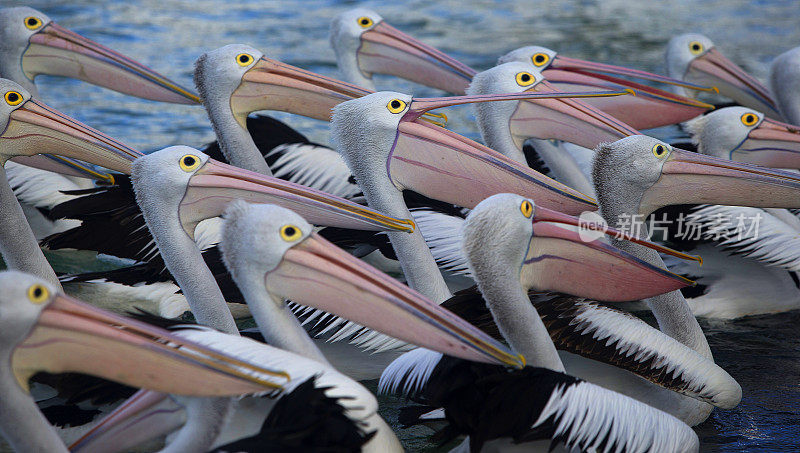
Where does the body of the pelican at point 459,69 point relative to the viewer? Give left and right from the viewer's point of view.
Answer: facing to the right of the viewer

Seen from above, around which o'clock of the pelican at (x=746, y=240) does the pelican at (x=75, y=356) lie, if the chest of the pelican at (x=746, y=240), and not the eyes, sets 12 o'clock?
the pelican at (x=75, y=356) is roughly at 4 o'clock from the pelican at (x=746, y=240).

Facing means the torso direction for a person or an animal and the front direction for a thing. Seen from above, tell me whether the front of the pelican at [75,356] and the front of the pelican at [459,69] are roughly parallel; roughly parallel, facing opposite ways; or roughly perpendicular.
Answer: roughly parallel

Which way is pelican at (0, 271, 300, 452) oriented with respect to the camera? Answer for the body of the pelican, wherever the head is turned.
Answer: to the viewer's right

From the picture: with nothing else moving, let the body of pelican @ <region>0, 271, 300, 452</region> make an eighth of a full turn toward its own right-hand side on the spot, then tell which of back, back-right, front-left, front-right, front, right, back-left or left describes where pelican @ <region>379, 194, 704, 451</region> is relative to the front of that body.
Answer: front-left

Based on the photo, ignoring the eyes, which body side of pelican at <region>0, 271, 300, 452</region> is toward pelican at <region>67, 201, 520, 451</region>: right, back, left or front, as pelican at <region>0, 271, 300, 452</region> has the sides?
front

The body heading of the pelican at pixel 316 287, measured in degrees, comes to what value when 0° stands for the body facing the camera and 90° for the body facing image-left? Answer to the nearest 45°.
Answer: approximately 270°

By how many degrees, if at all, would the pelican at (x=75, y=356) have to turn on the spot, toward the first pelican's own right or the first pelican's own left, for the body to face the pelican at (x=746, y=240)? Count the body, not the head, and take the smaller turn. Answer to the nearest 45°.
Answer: approximately 45° to the first pelican's own left

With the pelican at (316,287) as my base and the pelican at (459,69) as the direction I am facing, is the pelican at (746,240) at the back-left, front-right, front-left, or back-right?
front-right

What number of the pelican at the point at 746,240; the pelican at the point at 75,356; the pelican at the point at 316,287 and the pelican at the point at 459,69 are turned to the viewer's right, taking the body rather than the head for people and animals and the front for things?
4

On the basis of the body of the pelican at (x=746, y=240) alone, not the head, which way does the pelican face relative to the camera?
to the viewer's right
